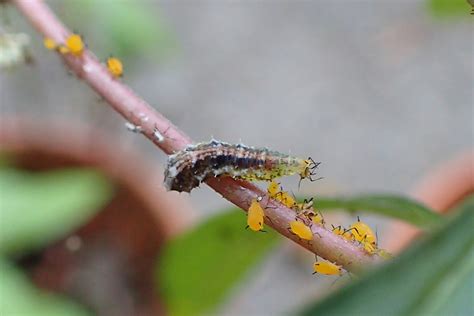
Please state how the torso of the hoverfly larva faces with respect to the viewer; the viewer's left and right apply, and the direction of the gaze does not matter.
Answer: facing to the right of the viewer
